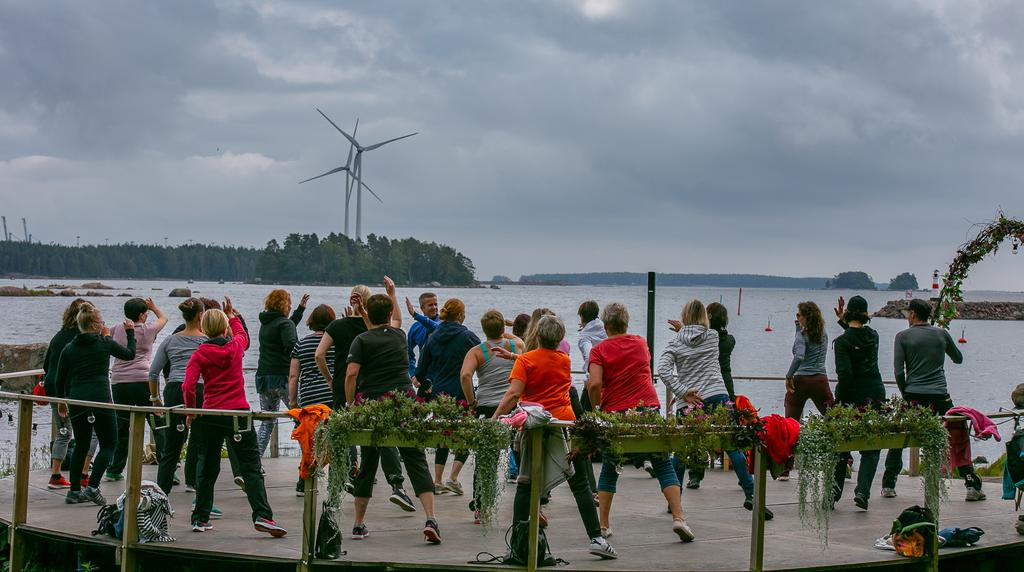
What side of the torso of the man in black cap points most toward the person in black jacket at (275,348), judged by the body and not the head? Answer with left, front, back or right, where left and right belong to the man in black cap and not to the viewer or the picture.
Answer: left

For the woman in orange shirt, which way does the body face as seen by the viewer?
away from the camera

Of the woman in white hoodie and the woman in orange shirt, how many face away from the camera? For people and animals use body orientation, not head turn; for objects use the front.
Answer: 2

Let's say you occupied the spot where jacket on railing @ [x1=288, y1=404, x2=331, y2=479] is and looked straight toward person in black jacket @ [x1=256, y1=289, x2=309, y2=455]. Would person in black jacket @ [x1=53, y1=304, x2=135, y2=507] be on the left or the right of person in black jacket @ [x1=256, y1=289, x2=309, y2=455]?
left

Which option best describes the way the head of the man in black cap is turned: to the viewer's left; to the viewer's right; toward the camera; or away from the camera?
away from the camera

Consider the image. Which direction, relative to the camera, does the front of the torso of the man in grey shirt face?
away from the camera

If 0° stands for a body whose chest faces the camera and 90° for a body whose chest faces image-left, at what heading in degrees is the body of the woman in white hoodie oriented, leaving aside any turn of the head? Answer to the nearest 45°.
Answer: approximately 180°

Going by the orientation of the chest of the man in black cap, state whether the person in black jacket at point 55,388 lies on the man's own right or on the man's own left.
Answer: on the man's own left

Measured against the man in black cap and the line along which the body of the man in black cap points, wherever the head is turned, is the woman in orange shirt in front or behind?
behind

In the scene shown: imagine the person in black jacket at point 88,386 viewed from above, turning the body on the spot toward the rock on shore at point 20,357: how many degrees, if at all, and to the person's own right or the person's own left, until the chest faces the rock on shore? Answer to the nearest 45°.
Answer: approximately 45° to the person's own left

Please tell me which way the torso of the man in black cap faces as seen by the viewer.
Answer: away from the camera

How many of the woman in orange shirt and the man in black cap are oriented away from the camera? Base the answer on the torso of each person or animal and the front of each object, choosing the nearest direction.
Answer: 2
